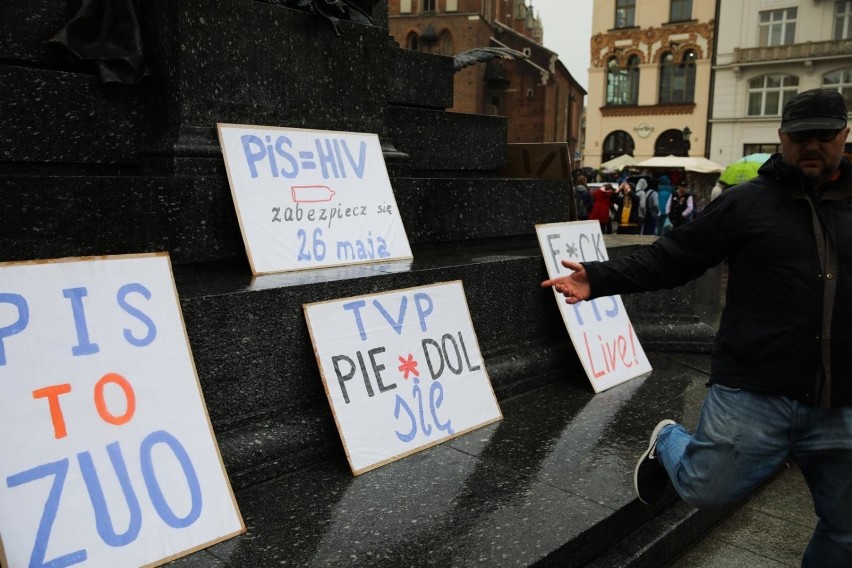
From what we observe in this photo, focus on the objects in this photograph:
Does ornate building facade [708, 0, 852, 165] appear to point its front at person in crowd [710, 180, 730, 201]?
yes

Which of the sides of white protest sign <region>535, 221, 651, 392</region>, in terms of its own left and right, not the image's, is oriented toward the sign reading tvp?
right

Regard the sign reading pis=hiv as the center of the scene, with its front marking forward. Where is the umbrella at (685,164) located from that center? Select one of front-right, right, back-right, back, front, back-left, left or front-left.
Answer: left

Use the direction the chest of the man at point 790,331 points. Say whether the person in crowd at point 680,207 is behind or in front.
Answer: behind

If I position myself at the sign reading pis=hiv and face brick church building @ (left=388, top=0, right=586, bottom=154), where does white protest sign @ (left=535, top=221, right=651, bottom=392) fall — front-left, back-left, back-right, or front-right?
front-right

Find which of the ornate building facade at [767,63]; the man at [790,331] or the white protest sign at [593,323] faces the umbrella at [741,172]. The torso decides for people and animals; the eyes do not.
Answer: the ornate building facade

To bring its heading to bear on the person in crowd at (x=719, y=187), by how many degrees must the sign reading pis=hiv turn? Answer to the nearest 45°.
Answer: approximately 90° to its left

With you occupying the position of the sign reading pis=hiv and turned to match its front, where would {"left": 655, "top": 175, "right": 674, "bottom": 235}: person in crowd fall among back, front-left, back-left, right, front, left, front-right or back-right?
left

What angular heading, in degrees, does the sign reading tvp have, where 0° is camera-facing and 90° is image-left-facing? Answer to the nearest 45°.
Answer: approximately 315°

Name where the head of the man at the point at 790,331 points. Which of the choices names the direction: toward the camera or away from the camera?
toward the camera

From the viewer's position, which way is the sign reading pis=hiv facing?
facing the viewer and to the right of the viewer

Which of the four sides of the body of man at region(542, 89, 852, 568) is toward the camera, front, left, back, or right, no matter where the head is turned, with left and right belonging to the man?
front

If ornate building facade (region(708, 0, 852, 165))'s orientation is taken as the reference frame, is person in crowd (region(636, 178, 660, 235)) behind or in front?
in front
